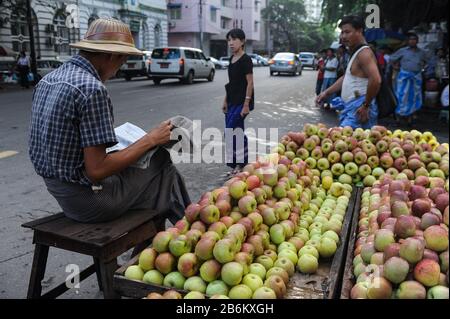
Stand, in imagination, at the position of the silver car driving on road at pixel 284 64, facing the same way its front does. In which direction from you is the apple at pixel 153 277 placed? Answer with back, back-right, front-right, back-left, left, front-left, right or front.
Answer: back

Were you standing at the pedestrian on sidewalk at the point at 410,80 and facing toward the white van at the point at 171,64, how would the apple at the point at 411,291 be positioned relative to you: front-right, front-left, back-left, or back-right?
back-left

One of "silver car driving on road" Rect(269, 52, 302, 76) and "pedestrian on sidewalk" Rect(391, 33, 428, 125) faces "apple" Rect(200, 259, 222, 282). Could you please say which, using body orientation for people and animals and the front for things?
the pedestrian on sidewalk

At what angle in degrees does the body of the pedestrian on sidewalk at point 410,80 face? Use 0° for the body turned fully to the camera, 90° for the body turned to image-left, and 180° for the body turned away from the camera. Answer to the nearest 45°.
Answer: approximately 0°

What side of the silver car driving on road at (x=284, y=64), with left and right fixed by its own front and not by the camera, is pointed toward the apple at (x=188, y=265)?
back

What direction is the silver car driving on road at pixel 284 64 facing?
away from the camera
